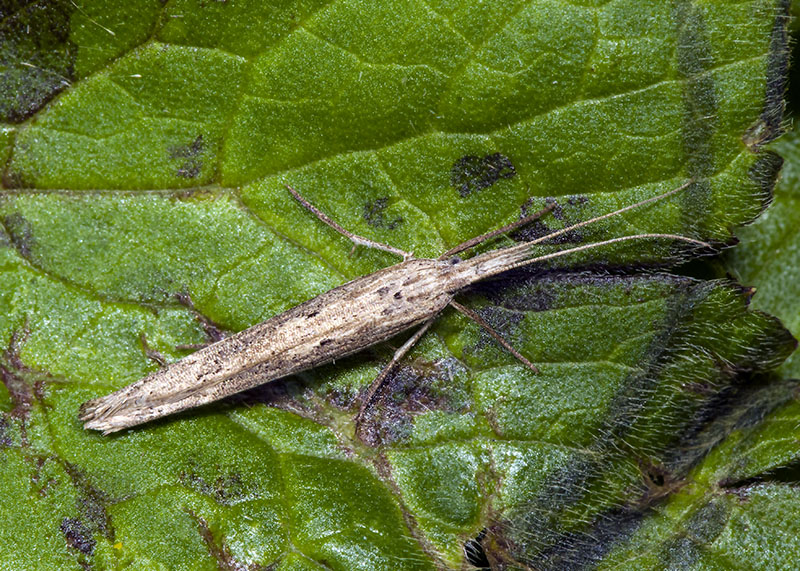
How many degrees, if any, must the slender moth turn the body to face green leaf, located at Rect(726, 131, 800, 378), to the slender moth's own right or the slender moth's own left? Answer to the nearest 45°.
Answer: approximately 45° to the slender moth's own left

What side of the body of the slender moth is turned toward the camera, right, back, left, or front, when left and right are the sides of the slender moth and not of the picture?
right
